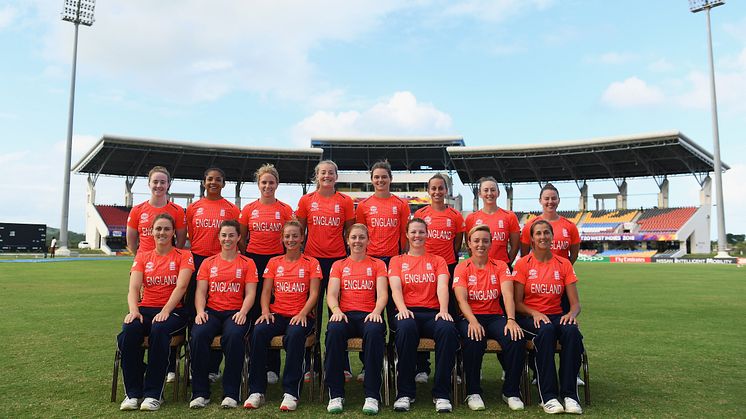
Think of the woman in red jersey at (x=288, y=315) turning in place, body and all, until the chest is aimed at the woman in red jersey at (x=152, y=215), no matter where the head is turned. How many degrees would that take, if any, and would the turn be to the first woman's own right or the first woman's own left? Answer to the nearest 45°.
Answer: approximately 135° to the first woman's own right

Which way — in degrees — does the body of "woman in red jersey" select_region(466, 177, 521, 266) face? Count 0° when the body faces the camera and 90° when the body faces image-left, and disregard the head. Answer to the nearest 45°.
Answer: approximately 0°

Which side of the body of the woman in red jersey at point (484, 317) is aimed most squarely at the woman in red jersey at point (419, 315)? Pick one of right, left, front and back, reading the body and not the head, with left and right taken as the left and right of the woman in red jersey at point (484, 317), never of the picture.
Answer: right

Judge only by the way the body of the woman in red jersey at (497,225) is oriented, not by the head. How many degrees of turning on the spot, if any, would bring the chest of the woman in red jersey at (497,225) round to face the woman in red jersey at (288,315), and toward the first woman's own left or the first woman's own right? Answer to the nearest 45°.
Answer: approximately 45° to the first woman's own right

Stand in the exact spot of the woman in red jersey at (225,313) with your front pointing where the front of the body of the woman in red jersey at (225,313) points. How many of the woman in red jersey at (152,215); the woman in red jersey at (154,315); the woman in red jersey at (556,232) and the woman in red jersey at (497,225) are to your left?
2

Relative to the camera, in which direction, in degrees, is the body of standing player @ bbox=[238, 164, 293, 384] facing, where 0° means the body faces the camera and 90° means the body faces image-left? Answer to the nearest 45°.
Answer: approximately 0°

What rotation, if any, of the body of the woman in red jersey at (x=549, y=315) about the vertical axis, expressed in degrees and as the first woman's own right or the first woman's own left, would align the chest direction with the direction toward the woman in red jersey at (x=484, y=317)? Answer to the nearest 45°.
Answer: approximately 90° to the first woman's own right
